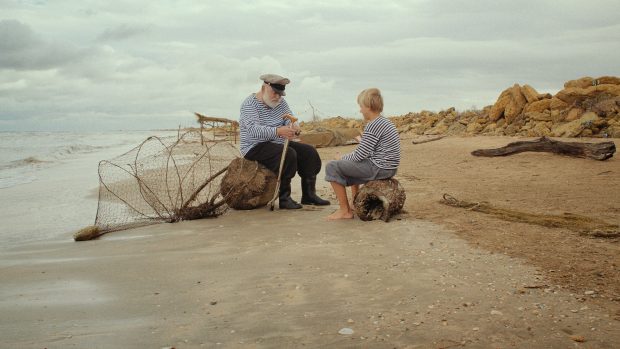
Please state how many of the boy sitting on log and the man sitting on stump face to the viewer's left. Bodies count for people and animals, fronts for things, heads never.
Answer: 1

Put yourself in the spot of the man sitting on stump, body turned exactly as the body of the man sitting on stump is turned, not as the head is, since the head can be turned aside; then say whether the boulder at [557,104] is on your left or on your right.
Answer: on your left

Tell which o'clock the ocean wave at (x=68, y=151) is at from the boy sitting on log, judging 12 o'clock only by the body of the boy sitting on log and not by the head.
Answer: The ocean wave is roughly at 2 o'clock from the boy sitting on log.

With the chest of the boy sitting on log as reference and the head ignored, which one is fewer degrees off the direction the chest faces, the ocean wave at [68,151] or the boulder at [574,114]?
the ocean wave

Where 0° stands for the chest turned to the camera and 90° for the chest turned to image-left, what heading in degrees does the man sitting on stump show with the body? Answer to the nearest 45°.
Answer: approximately 315°

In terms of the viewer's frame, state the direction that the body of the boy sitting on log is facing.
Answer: to the viewer's left

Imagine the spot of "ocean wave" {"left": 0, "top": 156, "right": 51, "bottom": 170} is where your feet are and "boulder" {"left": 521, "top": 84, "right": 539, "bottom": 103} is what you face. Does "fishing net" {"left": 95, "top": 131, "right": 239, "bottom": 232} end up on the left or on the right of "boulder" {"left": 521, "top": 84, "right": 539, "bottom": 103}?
right

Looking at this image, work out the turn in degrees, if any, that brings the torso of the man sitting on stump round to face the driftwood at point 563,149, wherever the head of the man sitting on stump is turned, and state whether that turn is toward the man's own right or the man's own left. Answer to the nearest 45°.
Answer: approximately 90° to the man's own left

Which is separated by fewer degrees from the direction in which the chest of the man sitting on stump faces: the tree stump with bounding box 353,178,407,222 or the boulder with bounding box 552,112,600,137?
the tree stump

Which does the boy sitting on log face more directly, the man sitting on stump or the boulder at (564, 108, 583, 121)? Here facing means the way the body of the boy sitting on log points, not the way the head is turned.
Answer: the man sitting on stump

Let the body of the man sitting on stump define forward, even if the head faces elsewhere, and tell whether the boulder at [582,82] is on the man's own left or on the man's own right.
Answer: on the man's own left

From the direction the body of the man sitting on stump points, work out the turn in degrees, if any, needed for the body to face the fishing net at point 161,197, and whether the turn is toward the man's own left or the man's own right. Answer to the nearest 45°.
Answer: approximately 135° to the man's own right

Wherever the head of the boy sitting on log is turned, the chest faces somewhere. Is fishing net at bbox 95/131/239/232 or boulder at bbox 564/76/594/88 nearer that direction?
the fishing net

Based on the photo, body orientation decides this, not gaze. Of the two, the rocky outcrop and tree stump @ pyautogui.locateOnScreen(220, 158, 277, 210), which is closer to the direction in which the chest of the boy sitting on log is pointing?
the tree stump

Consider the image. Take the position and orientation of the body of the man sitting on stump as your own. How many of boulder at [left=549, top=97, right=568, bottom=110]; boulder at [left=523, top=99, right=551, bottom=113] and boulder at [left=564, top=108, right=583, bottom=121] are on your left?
3

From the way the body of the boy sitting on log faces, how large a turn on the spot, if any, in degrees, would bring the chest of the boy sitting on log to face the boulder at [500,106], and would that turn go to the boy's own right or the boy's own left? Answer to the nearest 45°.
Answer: approximately 90° to the boy's own right
